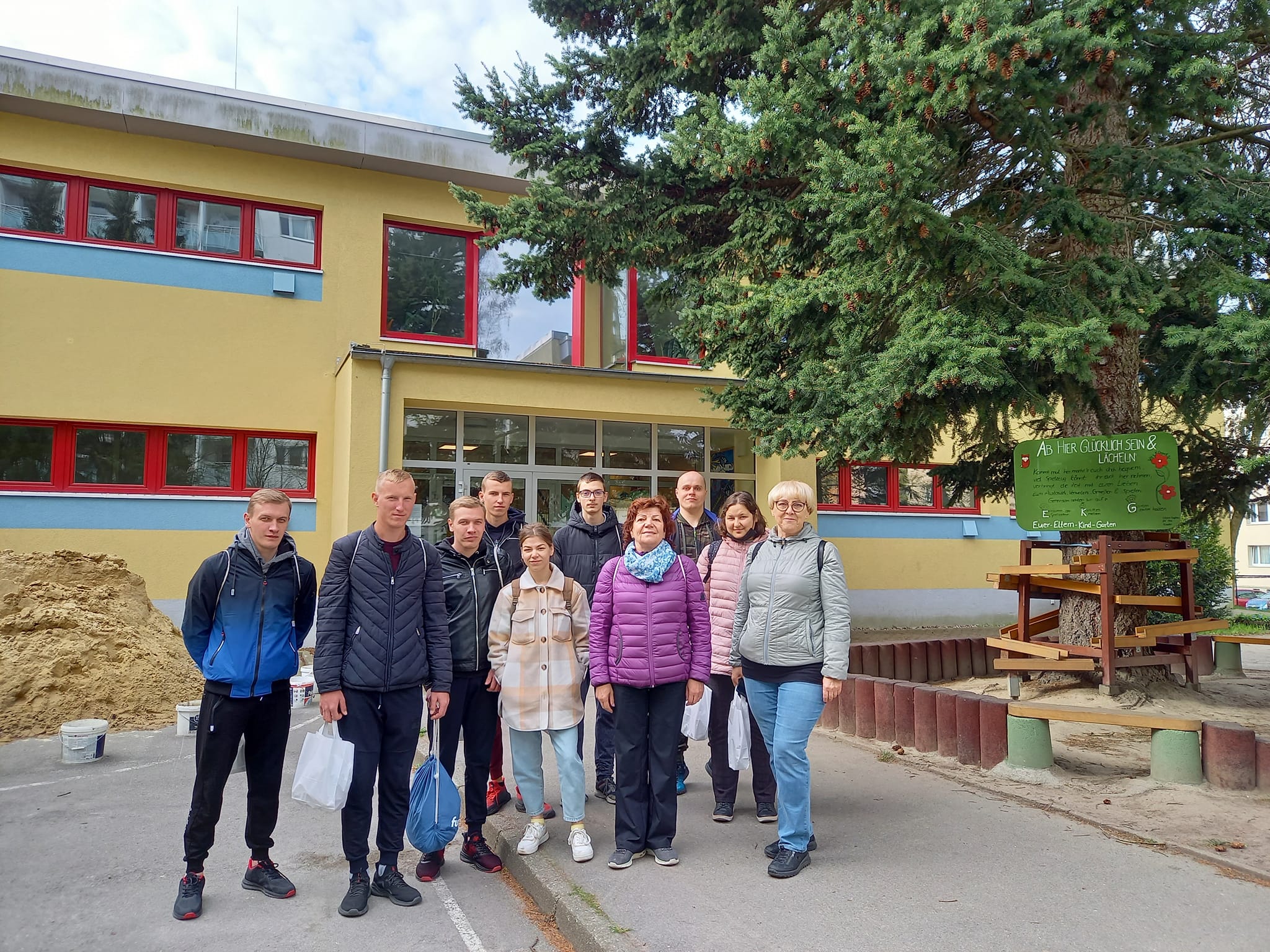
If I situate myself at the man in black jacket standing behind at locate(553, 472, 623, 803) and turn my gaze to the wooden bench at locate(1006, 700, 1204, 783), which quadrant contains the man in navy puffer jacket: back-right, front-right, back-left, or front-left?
back-right

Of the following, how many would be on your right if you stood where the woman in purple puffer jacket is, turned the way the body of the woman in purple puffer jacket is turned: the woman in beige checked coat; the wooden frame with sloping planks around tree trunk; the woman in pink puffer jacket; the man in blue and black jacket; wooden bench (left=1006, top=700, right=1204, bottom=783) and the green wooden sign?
2

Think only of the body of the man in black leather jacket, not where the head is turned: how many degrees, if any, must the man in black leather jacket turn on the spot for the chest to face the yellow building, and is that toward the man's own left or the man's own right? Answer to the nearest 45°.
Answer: approximately 180°

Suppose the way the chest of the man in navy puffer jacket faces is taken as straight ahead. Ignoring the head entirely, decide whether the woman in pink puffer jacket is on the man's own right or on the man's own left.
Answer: on the man's own left

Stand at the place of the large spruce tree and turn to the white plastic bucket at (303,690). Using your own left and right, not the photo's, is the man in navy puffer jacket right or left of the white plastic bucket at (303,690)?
left

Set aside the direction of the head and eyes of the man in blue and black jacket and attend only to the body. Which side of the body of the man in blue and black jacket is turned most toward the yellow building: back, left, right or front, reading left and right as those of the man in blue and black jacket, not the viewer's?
back

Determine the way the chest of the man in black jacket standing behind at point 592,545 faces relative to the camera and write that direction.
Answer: toward the camera

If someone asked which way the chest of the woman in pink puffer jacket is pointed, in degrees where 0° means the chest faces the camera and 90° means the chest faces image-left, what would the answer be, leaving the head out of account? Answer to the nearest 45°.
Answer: approximately 0°

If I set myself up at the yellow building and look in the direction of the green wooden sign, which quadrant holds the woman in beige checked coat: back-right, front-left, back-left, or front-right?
front-right

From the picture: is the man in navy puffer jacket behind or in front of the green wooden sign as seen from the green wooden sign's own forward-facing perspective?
in front

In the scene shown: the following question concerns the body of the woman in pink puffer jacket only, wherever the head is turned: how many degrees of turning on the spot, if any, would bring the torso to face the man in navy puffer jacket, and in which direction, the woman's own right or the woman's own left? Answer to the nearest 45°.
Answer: approximately 45° to the woman's own right

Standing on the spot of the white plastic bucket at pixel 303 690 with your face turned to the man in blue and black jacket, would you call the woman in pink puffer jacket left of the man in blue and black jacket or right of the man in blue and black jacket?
left

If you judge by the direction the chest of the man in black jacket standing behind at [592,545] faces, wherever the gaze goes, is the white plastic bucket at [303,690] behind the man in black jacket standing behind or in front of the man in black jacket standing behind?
behind

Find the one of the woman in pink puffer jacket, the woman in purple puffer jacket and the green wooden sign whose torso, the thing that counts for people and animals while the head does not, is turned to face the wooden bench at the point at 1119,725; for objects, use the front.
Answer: the green wooden sign
